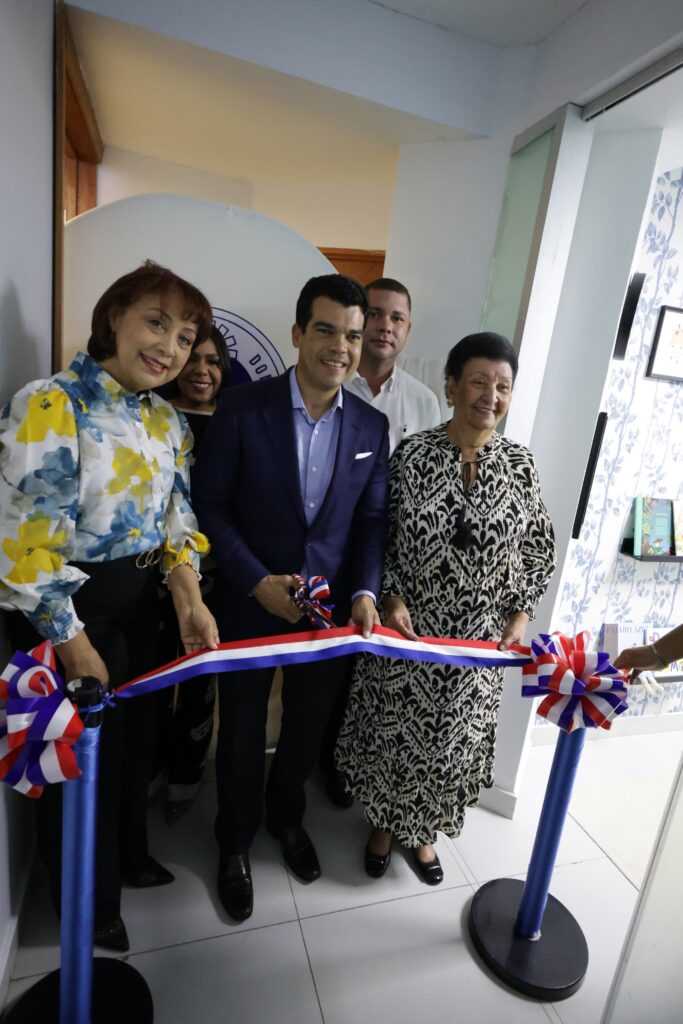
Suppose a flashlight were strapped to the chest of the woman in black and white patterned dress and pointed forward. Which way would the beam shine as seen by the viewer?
toward the camera

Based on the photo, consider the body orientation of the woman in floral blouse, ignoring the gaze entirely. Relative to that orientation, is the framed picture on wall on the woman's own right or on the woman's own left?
on the woman's own left

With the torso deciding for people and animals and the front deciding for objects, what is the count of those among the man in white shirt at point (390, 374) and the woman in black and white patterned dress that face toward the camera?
2

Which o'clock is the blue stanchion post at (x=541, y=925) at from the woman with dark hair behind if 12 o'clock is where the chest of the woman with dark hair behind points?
The blue stanchion post is roughly at 10 o'clock from the woman with dark hair behind.

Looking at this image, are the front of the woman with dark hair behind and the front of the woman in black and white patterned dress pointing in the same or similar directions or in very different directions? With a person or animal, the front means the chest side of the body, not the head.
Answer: same or similar directions

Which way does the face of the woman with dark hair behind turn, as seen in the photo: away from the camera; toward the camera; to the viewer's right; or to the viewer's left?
toward the camera

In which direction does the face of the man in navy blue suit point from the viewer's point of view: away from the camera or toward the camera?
toward the camera

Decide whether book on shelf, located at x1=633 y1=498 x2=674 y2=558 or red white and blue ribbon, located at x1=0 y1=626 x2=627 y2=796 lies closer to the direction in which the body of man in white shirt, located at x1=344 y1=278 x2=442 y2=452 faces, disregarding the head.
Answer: the red white and blue ribbon

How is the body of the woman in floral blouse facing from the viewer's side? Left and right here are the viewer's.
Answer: facing the viewer and to the right of the viewer

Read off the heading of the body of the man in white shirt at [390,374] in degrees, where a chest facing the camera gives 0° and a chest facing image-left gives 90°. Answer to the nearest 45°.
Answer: approximately 0°

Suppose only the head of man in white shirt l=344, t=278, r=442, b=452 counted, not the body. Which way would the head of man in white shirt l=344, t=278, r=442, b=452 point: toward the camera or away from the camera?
toward the camera

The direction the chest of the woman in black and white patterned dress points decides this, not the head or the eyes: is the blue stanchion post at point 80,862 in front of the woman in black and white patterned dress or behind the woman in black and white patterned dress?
in front

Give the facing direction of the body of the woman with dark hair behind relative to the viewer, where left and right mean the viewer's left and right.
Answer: facing the viewer
